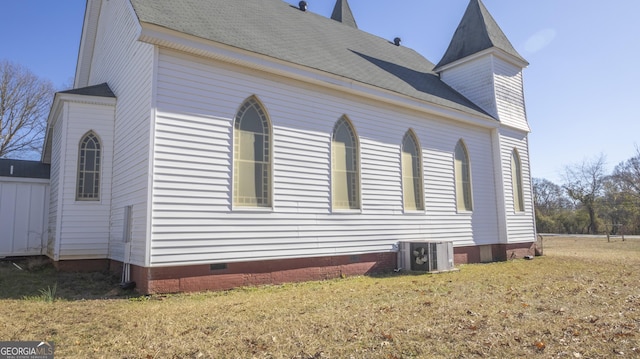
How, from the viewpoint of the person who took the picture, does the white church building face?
facing away from the viewer and to the right of the viewer
